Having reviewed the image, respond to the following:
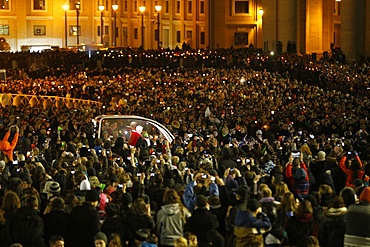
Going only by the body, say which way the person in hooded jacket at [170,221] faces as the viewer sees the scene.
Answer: away from the camera

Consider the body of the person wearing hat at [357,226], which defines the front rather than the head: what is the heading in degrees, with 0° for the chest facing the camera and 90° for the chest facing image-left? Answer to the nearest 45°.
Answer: approximately 180°

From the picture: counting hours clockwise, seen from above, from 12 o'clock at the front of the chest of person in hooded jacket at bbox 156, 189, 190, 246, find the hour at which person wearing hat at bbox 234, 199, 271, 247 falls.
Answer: The person wearing hat is roughly at 4 o'clock from the person in hooded jacket.

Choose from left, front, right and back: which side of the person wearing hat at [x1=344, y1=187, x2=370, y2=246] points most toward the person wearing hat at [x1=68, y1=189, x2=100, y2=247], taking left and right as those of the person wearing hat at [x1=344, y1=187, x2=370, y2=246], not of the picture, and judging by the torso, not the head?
left

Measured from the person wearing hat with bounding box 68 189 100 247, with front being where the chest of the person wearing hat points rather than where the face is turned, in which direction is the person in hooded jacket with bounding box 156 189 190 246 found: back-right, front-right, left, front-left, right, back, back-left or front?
front-right

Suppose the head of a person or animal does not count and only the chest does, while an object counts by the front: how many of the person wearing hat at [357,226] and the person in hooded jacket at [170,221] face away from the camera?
2

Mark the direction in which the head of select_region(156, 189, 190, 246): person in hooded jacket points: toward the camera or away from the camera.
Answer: away from the camera

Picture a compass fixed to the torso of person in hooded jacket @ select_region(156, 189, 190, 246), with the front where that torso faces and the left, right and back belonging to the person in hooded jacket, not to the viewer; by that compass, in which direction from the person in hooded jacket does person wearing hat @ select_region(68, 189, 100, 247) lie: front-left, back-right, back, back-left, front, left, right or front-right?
left

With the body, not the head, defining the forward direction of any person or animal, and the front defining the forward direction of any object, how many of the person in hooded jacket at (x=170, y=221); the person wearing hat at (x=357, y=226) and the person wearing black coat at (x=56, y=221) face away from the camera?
3

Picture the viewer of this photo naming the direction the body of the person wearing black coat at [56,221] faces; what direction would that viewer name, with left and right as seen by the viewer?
facing away from the viewer

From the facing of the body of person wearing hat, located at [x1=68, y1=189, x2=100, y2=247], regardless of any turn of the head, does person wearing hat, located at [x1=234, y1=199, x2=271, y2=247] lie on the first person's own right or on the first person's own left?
on the first person's own right

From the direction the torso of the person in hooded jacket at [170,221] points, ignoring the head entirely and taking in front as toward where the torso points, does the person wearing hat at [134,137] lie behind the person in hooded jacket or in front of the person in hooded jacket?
in front
